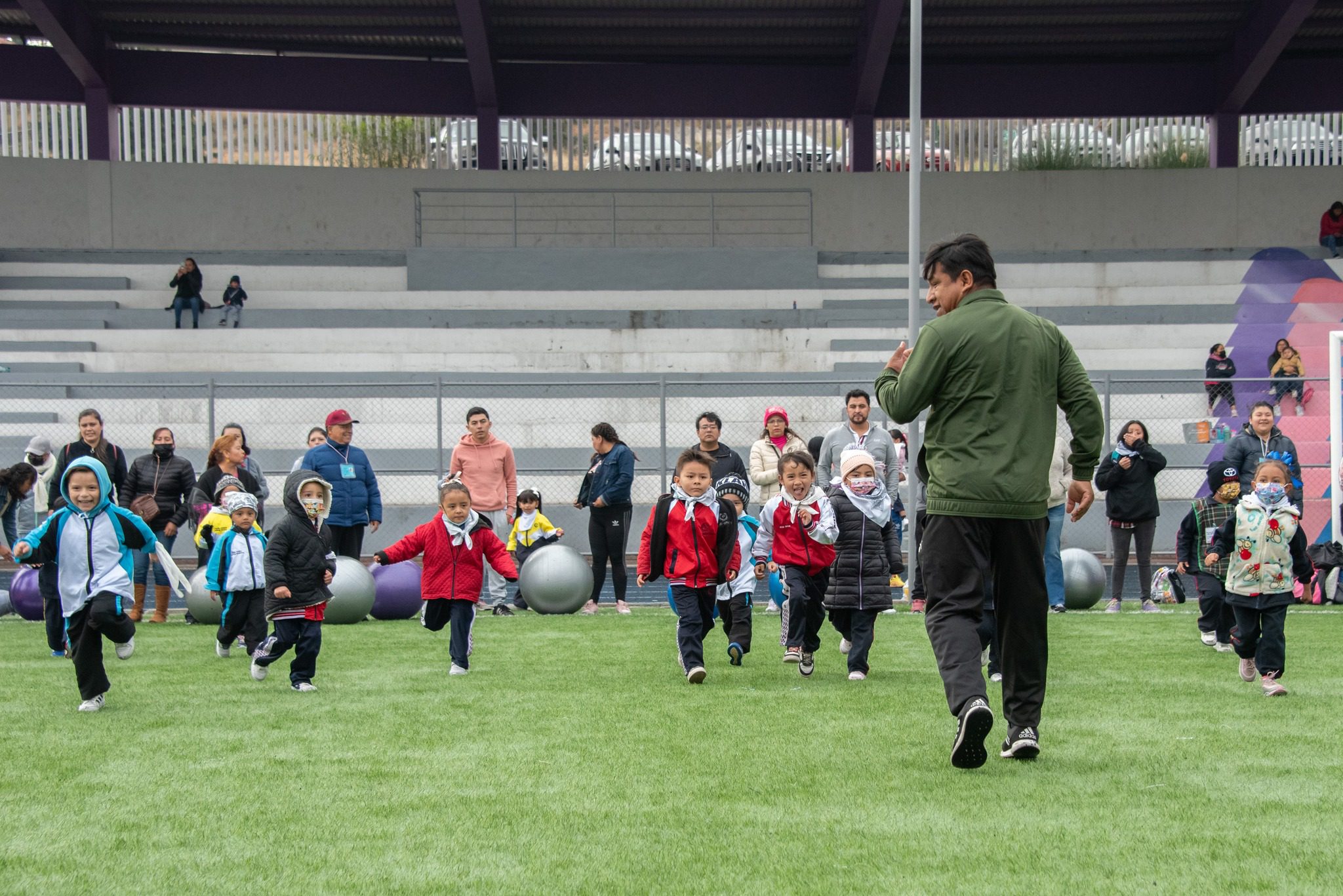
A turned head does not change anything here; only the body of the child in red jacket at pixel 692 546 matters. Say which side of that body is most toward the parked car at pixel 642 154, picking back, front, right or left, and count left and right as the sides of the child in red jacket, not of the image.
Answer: back

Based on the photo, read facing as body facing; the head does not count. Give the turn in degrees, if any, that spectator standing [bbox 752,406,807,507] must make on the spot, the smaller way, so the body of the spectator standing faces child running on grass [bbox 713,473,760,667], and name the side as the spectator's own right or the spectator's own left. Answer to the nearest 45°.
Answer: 0° — they already face them

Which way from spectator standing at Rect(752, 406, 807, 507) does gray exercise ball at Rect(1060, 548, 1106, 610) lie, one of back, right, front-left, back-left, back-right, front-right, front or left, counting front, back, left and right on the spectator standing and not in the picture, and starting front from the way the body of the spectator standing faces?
left

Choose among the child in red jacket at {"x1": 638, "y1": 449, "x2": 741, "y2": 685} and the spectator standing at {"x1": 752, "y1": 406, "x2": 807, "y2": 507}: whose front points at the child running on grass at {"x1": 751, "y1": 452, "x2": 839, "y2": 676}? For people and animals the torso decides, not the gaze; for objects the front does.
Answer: the spectator standing

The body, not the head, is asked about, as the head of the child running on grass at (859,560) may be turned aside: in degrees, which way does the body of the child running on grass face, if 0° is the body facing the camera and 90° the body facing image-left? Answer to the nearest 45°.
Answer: approximately 0°

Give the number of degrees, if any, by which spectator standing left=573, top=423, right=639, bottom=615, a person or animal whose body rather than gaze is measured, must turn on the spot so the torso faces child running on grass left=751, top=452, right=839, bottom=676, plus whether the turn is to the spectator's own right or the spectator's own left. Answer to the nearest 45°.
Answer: approximately 45° to the spectator's own left

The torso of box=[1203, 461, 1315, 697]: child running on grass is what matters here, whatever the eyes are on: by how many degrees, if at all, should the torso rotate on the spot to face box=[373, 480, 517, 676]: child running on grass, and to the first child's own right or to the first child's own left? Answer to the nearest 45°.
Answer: approximately 90° to the first child's own right

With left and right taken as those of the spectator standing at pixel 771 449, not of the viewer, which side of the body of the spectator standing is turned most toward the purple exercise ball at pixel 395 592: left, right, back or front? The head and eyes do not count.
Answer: right

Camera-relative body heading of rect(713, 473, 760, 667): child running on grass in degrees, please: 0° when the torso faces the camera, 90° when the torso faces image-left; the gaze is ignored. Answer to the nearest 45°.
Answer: approximately 0°

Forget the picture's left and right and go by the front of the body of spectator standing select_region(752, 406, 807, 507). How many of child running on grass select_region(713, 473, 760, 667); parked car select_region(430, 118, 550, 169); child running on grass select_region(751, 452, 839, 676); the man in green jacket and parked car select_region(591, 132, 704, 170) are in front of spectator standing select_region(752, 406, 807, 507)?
3
